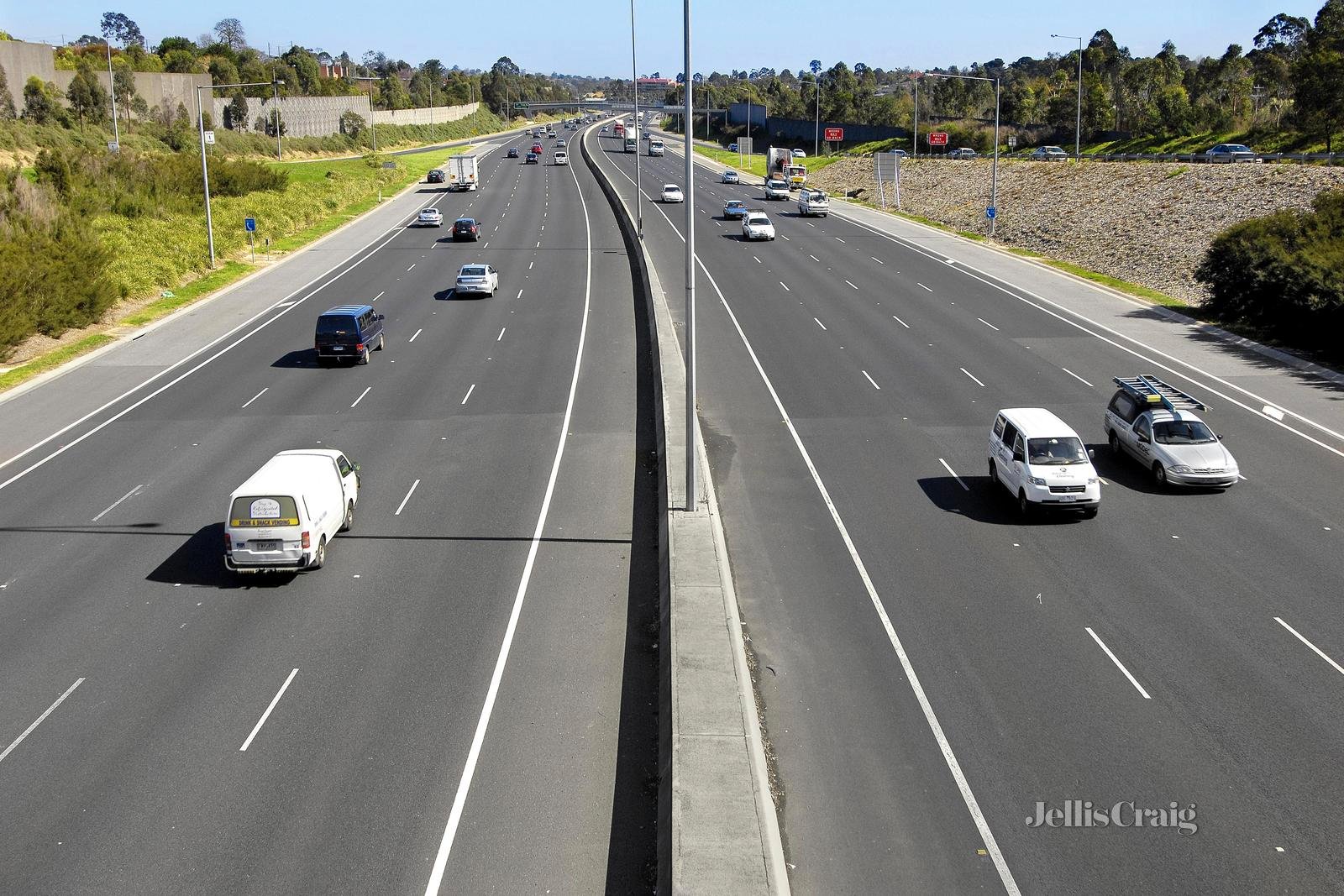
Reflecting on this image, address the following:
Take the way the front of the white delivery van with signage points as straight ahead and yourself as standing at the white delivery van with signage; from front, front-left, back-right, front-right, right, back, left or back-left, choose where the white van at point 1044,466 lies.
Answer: front-right

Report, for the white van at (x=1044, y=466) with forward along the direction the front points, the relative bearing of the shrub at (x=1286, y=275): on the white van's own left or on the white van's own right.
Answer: on the white van's own left

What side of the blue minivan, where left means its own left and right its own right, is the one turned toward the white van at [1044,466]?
right

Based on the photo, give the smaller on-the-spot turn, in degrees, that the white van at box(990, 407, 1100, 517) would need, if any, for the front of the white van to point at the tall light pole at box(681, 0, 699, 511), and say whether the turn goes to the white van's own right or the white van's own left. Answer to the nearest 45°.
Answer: approximately 135° to the white van's own right

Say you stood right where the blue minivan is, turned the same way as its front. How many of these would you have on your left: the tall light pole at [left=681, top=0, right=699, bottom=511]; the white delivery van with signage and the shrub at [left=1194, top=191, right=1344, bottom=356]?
0

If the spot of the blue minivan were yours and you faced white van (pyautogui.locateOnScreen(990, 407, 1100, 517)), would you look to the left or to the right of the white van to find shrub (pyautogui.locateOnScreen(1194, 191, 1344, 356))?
left

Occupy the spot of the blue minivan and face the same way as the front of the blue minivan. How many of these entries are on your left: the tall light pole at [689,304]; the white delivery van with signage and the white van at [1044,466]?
0

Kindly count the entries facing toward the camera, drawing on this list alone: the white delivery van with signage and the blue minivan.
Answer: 0

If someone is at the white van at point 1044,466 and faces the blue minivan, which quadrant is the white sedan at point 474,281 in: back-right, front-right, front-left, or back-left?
front-right

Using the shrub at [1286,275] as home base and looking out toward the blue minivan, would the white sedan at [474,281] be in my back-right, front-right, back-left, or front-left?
front-right

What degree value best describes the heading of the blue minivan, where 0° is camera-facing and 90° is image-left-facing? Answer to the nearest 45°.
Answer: approximately 225°

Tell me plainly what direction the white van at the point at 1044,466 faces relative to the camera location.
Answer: facing the viewer and to the right of the viewer

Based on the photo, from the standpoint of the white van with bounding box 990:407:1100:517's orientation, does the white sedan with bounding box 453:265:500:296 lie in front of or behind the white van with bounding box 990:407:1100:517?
behind

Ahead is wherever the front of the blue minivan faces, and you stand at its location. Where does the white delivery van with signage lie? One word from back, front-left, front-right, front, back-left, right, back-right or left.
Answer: back-right

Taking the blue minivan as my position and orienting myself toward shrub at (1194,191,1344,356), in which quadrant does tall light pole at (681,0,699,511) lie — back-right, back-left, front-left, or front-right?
front-right

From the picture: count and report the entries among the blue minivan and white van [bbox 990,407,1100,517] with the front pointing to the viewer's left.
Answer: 0

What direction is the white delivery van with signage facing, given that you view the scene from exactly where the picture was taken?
facing away from the viewer and to the right of the viewer
